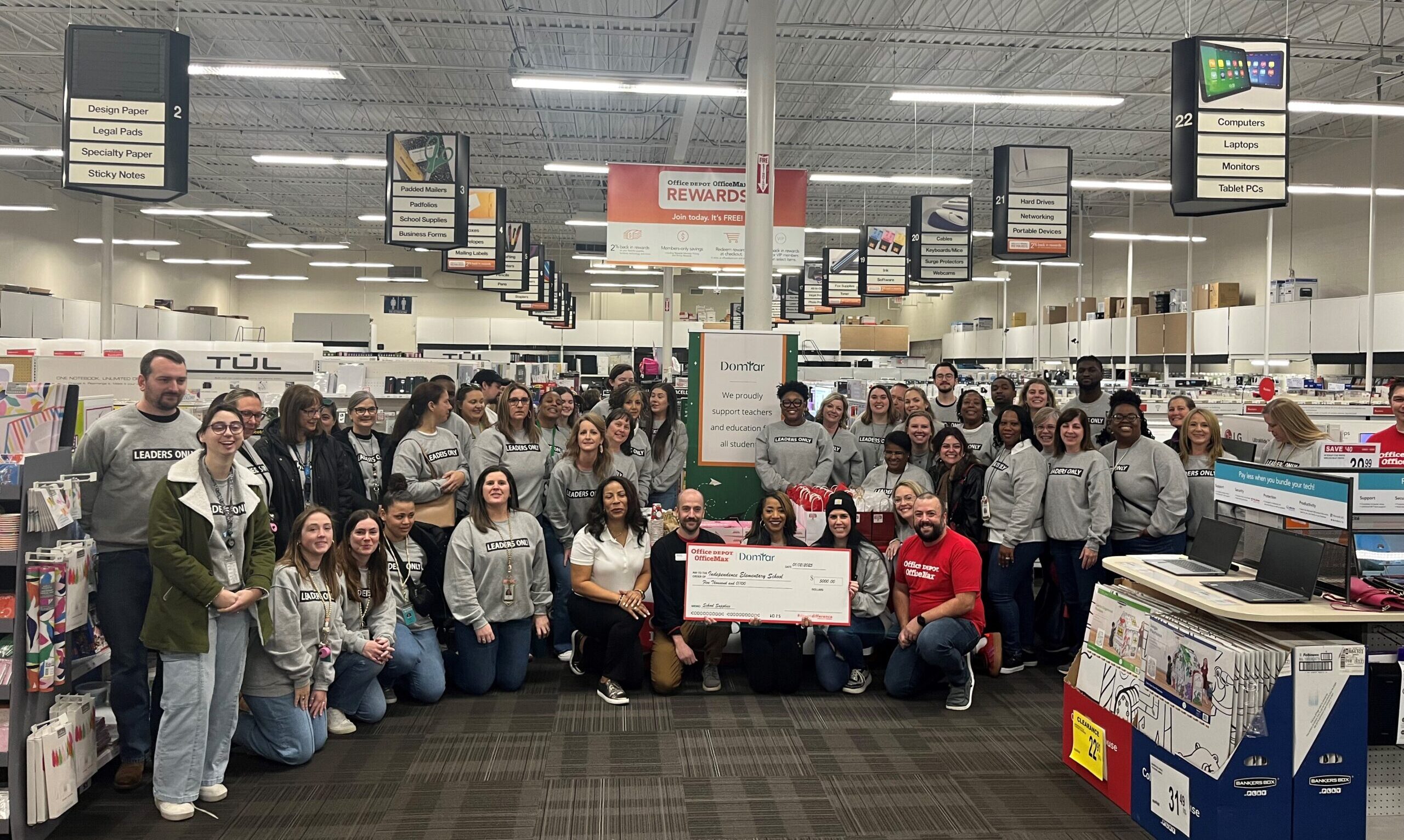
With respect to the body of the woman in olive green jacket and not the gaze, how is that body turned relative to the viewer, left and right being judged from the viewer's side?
facing the viewer and to the right of the viewer

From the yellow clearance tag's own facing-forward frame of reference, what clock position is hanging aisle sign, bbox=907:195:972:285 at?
The hanging aisle sign is roughly at 4 o'clock from the yellow clearance tag.

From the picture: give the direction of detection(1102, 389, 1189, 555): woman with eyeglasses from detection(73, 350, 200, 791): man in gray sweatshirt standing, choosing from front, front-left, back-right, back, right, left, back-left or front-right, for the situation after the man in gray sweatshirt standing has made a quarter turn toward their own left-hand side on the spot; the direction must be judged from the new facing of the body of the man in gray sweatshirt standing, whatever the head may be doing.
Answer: front-right

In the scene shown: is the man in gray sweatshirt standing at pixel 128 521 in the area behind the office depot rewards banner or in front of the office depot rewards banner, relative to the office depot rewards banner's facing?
in front

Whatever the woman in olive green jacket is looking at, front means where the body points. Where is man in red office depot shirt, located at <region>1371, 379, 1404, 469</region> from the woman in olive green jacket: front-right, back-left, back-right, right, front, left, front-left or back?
front-left

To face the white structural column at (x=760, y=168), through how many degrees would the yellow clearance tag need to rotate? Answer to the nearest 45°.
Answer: approximately 90° to its right

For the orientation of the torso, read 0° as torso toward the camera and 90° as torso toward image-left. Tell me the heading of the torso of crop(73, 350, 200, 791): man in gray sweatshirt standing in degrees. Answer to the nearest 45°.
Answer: approximately 315°
